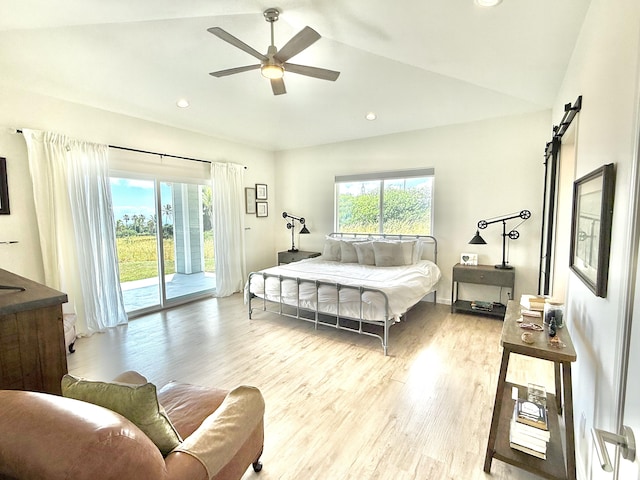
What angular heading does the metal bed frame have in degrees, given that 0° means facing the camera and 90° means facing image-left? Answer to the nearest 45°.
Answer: approximately 45°

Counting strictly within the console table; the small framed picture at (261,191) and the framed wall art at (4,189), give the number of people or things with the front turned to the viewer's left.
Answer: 1

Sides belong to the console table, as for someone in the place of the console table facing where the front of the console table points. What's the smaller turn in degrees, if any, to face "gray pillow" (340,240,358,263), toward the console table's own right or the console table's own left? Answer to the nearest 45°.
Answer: approximately 45° to the console table's own right

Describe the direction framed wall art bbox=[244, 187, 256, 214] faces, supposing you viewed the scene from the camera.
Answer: facing the viewer and to the right of the viewer

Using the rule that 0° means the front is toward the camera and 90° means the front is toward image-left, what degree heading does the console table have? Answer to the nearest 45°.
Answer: approximately 90°

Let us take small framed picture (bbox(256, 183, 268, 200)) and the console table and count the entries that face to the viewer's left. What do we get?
1

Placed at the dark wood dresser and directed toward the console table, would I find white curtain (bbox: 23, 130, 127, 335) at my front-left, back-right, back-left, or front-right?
back-left

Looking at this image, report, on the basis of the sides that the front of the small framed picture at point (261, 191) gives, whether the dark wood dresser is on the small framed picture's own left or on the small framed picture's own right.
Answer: on the small framed picture's own right

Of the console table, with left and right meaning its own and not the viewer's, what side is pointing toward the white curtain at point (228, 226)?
front

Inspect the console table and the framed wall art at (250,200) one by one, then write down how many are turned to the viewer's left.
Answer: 1

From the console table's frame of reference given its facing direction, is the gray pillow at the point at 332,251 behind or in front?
in front

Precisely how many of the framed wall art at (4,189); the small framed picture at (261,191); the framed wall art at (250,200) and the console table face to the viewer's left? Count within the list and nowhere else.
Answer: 1

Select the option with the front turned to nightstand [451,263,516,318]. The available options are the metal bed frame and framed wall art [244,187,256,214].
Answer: the framed wall art

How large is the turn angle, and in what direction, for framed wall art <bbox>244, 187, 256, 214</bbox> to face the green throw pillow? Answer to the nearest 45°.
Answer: approximately 45° to its right

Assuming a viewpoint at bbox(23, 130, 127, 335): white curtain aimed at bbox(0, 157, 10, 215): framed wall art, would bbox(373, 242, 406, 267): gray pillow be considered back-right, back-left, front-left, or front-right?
back-left

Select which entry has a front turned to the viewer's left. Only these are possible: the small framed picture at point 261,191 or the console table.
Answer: the console table
